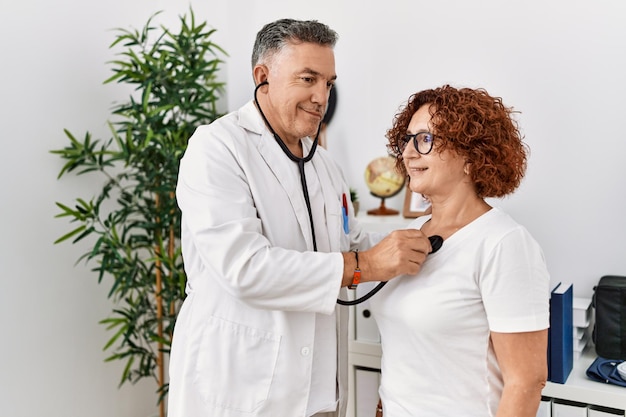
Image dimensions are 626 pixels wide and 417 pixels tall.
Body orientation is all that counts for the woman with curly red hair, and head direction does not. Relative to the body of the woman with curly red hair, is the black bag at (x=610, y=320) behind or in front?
behind

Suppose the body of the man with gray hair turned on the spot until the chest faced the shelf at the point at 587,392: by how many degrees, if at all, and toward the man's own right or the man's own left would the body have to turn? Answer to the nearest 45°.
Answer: approximately 45° to the man's own left

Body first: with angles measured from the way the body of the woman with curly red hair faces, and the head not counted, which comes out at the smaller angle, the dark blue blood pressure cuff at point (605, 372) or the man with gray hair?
the man with gray hair

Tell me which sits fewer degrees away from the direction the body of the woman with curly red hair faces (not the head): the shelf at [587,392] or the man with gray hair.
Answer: the man with gray hair

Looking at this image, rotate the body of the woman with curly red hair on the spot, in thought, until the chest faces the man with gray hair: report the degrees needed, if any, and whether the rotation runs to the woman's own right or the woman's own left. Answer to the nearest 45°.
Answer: approximately 45° to the woman's own right

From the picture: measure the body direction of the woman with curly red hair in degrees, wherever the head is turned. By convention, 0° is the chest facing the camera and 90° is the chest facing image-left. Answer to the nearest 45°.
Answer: approximately 45°

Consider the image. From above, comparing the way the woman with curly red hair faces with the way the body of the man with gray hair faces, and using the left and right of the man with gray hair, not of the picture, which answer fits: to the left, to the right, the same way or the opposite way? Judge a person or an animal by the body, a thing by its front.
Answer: to the right

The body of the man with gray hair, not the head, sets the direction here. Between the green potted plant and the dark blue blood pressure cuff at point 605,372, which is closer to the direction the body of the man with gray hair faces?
the dark blue blood pressure cuff

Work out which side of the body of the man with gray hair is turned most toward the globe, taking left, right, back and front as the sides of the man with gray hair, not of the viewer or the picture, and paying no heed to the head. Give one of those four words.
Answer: left

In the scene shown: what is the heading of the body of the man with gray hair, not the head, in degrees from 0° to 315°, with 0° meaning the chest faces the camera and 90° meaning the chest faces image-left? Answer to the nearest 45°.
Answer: approximately 315°
